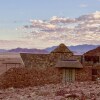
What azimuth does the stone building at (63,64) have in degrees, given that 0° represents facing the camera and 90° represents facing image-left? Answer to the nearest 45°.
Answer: approximately 0°
